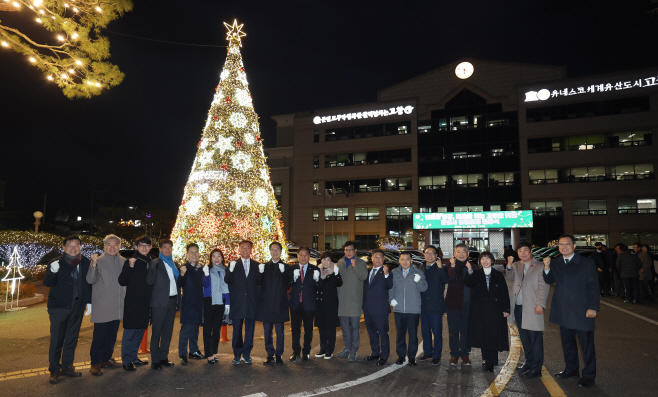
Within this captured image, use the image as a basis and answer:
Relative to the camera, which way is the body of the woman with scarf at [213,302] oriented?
toward the camera

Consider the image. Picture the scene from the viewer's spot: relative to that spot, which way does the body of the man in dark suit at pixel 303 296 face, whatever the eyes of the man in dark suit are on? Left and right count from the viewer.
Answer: facing the viewer

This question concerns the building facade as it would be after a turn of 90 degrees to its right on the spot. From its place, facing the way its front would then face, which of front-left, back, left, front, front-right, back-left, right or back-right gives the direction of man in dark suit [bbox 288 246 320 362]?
left

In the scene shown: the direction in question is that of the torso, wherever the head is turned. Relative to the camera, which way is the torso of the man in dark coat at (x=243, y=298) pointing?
toward the camera

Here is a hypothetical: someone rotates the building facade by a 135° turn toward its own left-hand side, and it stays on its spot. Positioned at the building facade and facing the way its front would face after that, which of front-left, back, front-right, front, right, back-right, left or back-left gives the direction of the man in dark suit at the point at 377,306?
back-right

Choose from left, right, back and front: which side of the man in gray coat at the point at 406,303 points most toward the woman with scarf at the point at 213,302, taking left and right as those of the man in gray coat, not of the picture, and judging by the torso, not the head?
right

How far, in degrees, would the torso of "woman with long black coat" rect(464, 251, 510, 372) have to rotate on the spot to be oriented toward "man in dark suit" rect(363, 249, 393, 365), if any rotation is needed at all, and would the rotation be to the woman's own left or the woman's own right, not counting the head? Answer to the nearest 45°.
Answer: approximately 90° to the woman's own right

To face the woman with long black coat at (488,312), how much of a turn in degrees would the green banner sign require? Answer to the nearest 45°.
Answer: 0° — it already faces them

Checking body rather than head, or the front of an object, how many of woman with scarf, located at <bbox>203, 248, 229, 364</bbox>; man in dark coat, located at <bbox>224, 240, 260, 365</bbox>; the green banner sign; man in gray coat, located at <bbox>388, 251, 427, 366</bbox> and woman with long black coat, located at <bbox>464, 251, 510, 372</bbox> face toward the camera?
5

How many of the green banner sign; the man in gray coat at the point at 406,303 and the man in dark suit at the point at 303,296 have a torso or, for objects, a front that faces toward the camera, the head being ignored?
3

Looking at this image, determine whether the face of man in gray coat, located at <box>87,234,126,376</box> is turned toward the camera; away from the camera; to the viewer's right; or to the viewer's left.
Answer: toward the camera

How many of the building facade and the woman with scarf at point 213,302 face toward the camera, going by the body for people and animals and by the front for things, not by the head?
2

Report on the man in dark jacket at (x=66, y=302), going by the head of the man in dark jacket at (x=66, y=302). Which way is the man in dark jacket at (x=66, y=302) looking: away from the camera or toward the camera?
toward the camera

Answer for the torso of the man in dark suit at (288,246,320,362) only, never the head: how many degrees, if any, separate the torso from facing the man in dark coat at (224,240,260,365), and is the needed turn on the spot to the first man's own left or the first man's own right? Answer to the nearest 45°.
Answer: approximately 90° to the first man's own right

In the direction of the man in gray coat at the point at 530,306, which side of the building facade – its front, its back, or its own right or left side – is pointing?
front

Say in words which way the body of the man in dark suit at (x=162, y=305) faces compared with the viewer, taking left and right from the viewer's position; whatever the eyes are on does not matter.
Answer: facing the viewer and to the right of the viewer

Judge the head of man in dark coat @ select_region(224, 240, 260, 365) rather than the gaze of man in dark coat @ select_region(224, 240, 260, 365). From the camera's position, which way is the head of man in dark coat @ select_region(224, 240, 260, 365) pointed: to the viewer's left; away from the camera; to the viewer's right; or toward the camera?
toward the camera

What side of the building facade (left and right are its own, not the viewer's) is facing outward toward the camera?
front
